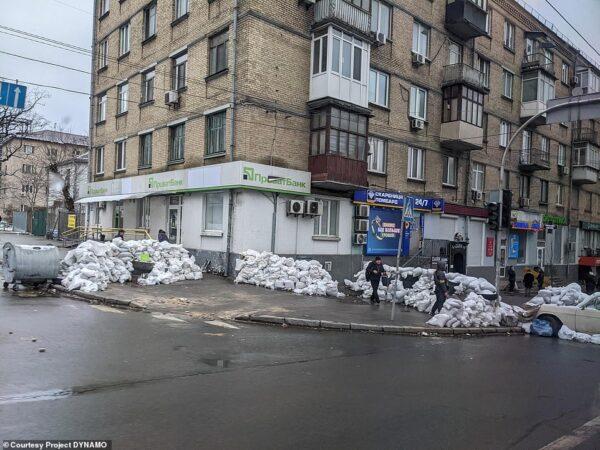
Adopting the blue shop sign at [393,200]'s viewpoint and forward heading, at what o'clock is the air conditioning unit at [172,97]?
The air conditioning unit is roughly at 4 o'clock from the blue shop sign.

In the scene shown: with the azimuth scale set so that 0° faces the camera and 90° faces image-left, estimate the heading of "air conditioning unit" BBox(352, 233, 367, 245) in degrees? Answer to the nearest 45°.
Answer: approximately 315°

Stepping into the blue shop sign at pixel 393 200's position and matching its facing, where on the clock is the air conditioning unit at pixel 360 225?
The air conditioning unit is roughly at 3 o'clock from the blue shop sign.

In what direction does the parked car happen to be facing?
to the viewer's left

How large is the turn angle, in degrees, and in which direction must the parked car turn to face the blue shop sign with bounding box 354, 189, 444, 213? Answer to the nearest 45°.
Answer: approximately 45° to its right
